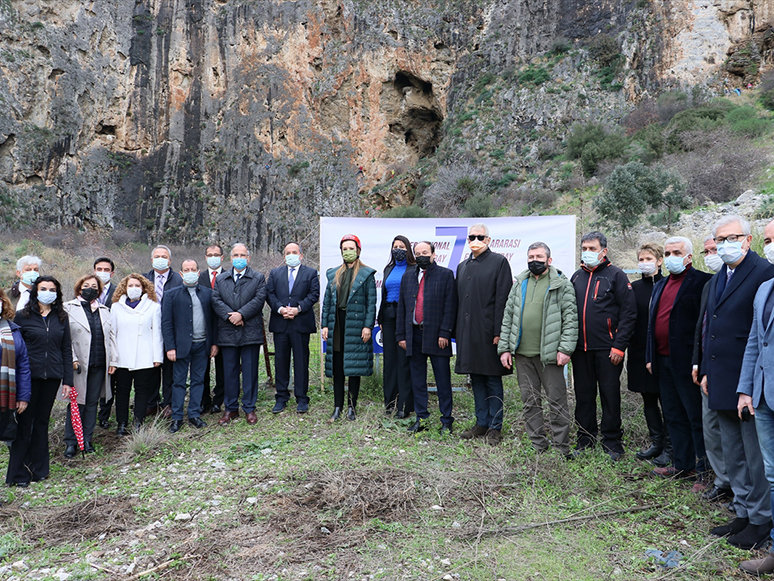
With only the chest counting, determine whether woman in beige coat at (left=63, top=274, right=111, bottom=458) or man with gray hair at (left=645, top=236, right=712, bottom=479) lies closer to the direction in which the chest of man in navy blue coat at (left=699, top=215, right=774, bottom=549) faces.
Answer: the woman in beige coat

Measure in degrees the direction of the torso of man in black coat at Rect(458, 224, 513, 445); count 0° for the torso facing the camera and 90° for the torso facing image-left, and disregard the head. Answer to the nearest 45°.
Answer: approximately 45°
